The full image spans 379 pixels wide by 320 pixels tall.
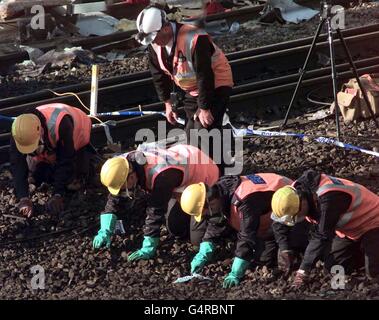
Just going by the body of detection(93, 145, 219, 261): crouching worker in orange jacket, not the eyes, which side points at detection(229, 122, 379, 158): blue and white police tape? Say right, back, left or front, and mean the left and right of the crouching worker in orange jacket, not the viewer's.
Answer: back

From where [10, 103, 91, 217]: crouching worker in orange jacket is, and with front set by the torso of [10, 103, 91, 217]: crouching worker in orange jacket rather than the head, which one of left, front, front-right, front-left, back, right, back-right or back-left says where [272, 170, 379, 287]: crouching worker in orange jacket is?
left

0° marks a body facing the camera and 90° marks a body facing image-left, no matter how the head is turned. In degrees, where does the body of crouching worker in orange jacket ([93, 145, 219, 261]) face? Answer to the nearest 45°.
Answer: approximately 45°

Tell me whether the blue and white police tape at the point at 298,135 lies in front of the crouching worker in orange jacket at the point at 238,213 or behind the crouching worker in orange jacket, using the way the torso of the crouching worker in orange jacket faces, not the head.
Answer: behind

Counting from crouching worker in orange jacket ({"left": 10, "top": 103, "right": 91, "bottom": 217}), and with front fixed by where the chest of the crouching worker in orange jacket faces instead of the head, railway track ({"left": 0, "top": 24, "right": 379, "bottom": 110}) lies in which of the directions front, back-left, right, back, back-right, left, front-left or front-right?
back

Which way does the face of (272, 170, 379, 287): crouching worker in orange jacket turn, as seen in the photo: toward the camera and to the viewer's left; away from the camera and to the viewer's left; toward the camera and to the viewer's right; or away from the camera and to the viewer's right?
toward the camera and to the viewer's left
